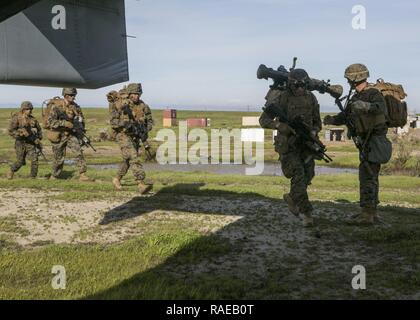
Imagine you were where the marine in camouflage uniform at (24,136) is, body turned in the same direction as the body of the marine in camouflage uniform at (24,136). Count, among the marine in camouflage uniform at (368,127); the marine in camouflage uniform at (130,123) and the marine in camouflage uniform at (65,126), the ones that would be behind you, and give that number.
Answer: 0

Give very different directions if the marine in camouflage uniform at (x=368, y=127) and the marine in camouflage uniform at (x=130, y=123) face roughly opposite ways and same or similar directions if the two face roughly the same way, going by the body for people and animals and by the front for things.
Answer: very different directions

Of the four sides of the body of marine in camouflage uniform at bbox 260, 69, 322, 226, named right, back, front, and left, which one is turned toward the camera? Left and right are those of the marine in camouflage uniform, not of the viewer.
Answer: front

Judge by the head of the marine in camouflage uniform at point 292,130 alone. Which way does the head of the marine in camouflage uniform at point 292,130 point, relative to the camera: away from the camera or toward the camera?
toward the camera

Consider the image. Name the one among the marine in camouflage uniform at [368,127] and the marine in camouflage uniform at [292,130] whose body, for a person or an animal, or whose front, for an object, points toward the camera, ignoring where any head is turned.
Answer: the marine in camouflage uniform at [292,130]

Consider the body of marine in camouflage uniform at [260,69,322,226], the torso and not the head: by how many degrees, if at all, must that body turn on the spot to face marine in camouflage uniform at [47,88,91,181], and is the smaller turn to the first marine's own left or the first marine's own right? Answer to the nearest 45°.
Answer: approximately 135° to the first marine's own right

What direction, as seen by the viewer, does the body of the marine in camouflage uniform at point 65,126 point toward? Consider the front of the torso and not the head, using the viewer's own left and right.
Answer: facing the viewer and to the right of the viewer

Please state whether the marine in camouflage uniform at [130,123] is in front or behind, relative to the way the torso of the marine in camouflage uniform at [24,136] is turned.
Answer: in front

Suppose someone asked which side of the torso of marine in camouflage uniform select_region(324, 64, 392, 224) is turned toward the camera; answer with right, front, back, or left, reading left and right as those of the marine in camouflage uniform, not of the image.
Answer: left

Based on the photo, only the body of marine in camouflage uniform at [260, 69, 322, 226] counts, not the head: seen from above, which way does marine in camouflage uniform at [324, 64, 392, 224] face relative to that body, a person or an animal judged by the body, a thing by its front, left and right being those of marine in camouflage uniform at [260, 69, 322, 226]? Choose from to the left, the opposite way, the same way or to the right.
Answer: to the right

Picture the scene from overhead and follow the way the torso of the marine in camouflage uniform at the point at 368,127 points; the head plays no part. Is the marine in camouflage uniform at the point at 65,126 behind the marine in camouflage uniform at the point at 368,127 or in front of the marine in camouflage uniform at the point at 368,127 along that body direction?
in front

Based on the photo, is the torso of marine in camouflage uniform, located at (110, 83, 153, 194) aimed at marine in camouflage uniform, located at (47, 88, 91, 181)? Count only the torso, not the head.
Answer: no

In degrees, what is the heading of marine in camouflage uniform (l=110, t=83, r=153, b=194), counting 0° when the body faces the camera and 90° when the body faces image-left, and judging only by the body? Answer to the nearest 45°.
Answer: approximately 315°

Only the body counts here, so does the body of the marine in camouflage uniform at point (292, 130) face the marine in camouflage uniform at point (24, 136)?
no

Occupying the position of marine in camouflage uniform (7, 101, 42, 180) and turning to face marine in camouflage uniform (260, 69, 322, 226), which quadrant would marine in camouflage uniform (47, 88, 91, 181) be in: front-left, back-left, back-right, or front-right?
front-left
